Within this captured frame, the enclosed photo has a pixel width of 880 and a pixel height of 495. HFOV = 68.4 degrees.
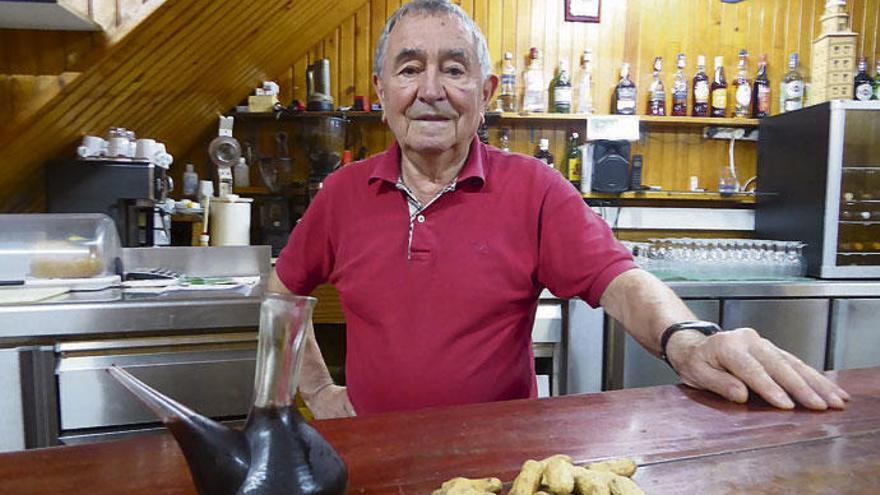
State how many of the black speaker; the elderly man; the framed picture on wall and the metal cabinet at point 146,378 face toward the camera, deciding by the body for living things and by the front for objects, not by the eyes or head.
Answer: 4

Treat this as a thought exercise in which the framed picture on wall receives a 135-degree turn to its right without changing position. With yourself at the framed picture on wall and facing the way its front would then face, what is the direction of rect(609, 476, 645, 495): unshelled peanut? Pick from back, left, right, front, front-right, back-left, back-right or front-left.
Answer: back-left

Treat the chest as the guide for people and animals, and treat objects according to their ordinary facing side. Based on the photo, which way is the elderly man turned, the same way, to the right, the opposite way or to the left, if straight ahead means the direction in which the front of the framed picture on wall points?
the same way

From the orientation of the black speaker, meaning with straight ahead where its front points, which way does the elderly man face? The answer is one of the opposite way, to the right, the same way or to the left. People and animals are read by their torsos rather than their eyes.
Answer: the same way

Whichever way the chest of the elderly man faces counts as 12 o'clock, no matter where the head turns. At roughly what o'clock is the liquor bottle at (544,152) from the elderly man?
The liquor bottle is roughly at 6 o'clock from the elderly man.

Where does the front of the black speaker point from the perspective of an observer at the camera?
facing the viewer

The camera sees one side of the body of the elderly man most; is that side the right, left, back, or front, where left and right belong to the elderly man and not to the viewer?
front

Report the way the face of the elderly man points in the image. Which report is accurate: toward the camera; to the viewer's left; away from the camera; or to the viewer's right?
toward the camera

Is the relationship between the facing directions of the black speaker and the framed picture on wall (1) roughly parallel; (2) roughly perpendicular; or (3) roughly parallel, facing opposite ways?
roughly parallel

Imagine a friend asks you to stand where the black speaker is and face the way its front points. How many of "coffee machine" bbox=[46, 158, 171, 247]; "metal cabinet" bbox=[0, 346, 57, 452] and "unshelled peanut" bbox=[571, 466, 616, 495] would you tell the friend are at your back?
0

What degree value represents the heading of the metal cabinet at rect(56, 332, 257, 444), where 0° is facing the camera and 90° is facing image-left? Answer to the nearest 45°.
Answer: approximately 0°

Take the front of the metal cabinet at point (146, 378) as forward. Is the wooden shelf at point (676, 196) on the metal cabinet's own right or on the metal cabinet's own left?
on the metal cabinet's own left

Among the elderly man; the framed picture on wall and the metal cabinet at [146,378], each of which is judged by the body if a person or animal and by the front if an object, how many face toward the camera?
3
